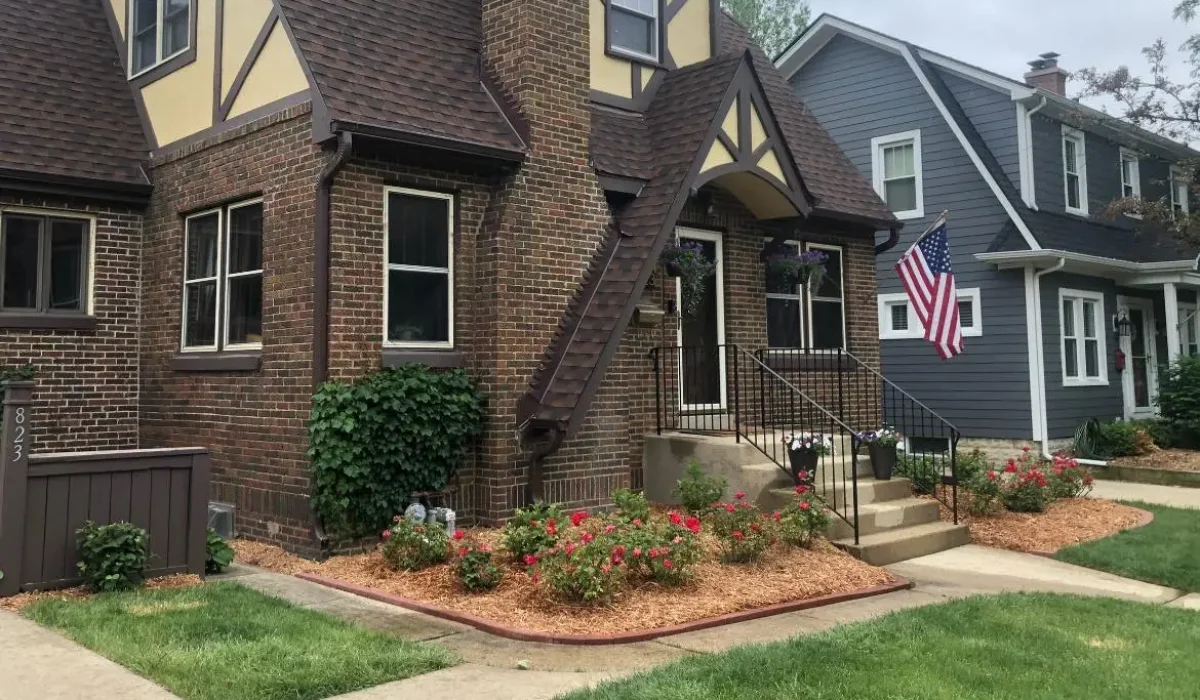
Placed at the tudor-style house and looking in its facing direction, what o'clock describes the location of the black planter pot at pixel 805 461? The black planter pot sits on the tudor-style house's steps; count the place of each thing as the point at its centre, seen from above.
The black planter pot is roughly at 11 o'clock from the tudor-style house.

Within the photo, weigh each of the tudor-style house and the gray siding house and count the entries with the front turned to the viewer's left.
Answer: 0

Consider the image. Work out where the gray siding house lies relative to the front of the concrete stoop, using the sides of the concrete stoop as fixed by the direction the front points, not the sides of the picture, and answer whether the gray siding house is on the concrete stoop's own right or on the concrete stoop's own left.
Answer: on the concrete stoop's own left

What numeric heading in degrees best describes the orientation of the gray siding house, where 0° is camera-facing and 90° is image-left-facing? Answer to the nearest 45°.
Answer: approximately 315°

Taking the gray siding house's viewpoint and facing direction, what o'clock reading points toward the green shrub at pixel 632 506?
The green shrub is roughly at 2 o'clock from the gray siding house.

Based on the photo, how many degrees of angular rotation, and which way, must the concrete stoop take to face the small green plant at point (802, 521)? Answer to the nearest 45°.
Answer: approximately 45° to its right

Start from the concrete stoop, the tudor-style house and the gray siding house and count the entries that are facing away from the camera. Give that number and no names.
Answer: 0

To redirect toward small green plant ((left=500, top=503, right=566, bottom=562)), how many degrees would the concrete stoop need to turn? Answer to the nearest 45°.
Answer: approximately 90° to its right

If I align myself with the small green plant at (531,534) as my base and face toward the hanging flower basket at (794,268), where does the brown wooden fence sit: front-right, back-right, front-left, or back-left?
back-left

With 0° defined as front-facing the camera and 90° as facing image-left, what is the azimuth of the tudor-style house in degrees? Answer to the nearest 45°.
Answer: approximately 315°

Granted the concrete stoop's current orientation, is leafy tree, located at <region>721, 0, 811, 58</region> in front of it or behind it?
behind

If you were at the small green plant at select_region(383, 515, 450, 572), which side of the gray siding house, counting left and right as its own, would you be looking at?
right

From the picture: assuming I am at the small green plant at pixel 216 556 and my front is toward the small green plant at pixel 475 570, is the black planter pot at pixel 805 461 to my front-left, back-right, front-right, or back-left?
front-left

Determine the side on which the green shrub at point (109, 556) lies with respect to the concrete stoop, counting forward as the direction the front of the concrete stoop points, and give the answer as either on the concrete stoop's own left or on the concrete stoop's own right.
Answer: on the concrete stoop's own right

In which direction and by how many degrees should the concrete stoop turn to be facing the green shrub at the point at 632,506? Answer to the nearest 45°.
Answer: approximately 90° to its right

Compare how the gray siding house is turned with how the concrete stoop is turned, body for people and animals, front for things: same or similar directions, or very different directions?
same or similar directions

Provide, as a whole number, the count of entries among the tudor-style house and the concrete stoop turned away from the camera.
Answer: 0
